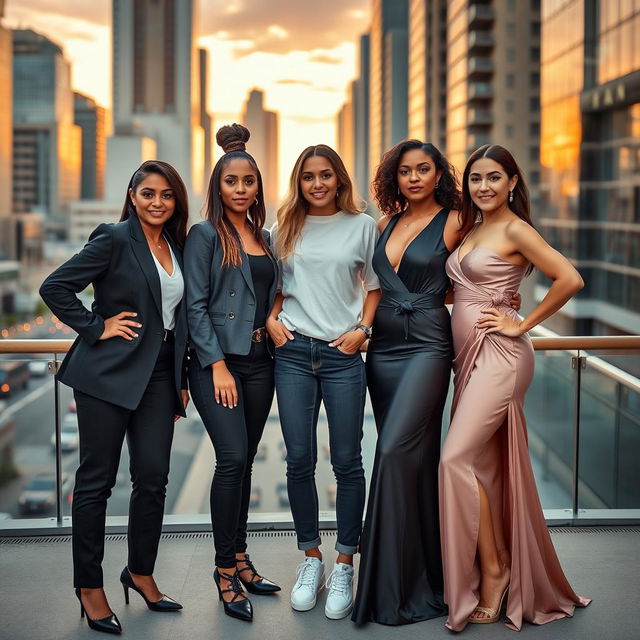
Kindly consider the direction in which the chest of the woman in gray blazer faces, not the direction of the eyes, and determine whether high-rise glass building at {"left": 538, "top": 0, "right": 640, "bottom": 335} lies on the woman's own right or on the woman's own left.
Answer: on the woman's own left

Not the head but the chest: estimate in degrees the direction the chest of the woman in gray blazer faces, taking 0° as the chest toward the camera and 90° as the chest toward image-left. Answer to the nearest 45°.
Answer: approximately 315°

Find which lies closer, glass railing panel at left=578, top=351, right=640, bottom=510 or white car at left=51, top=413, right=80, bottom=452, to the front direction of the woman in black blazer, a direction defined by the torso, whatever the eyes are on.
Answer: the glass railing panel

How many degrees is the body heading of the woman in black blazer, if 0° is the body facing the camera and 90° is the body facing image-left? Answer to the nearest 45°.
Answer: approximately 315°

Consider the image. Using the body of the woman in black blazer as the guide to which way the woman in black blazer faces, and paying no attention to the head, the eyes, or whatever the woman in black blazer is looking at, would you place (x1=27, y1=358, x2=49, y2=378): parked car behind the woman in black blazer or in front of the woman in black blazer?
behind
